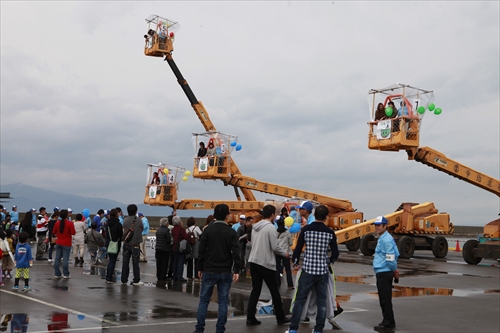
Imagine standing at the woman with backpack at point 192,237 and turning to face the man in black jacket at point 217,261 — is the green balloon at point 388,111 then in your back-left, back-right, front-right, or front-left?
back-left

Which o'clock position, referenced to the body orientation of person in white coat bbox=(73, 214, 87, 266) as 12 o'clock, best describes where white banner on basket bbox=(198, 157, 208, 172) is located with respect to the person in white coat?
The white banner on basket is roughly at 1 o'clock from the person in white coat.

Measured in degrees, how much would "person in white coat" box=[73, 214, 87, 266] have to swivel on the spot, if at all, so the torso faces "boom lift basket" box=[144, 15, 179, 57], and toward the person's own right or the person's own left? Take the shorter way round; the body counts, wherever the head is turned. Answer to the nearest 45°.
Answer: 0° — they already face it

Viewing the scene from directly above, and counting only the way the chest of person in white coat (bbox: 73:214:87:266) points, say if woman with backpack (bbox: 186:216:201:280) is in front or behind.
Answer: behind

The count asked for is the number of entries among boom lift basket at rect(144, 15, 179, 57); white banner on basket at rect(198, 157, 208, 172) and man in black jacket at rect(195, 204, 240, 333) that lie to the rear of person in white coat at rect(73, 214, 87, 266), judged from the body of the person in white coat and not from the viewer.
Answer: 1

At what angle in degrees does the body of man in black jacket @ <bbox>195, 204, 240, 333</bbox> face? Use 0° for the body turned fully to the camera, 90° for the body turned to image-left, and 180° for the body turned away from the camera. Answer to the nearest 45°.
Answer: approximately 180°

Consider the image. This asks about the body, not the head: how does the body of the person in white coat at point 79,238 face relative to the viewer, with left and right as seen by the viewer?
facing away from the viewer

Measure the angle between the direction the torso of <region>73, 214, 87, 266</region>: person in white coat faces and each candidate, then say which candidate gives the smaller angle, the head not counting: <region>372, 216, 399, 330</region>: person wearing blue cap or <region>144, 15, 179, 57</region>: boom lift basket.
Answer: the boom lift basket

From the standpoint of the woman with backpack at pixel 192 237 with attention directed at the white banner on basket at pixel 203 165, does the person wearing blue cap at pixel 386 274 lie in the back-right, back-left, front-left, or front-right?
back-right
